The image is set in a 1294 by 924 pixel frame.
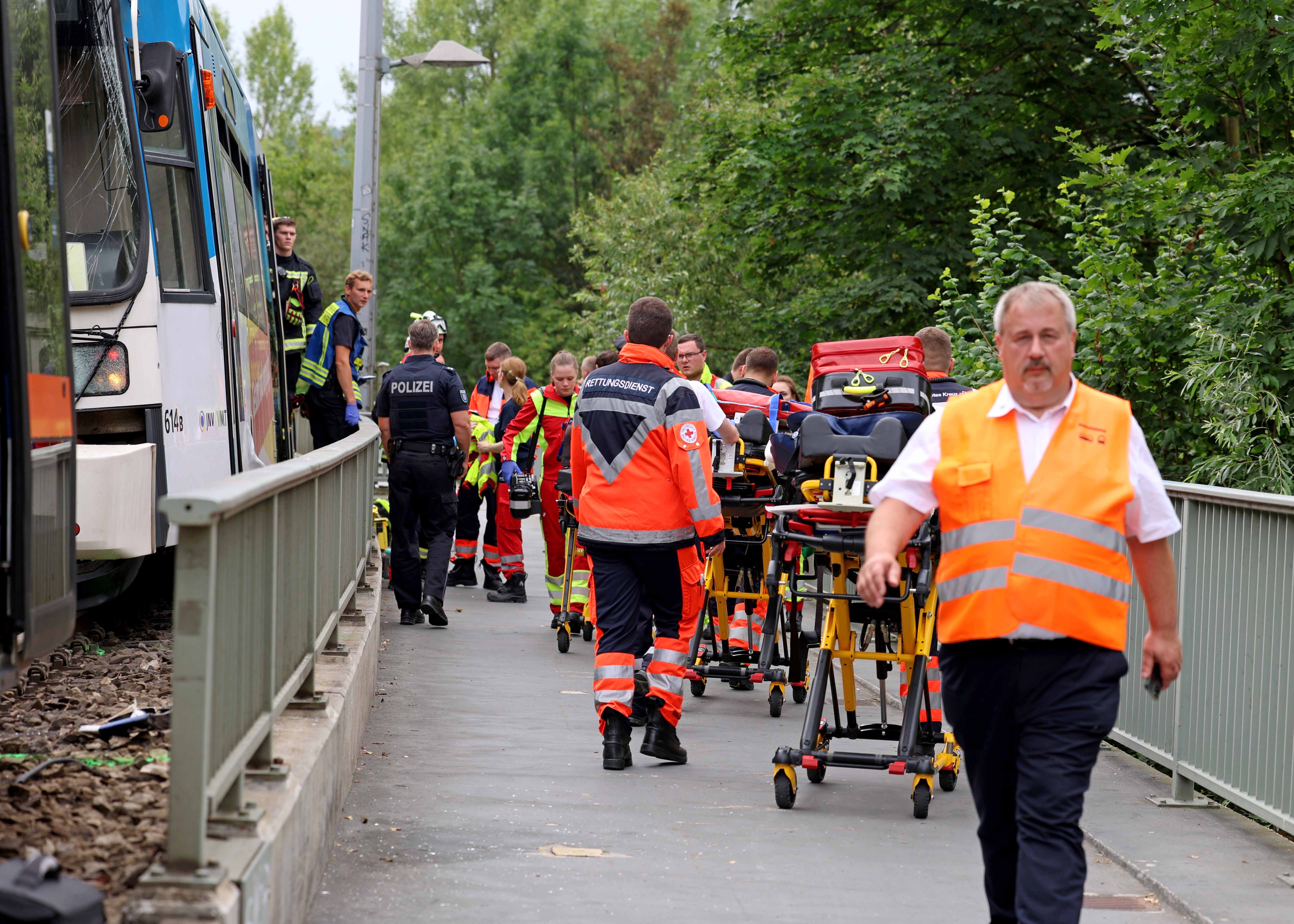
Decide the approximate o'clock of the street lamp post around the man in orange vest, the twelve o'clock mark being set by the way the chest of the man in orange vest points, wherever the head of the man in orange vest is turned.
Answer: The street lamp post is roughly at 5 o'clock from the man in orange vest.

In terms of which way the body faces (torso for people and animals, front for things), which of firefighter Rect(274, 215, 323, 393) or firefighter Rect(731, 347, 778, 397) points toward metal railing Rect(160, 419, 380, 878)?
firefighter Rect(274, 215, 323, 393)

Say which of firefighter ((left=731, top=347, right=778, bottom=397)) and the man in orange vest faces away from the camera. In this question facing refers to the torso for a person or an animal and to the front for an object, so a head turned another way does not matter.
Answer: the firefighter

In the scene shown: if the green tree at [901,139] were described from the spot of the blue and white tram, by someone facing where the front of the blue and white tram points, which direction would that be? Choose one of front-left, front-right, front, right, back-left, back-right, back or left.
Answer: back

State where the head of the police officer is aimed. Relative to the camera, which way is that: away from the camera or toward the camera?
away from the camera

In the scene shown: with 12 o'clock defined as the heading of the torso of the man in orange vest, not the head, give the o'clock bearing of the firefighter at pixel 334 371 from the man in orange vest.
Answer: The firefighter is roughly at 5 o'clock from the man in orange vest.

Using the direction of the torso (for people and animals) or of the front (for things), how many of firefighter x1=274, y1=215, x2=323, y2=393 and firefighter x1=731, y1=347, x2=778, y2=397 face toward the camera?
1

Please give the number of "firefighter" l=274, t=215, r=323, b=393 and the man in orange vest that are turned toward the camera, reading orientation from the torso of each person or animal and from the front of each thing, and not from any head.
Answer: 2

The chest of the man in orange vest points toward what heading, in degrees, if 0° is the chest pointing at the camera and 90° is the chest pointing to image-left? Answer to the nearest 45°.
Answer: approximately 0°

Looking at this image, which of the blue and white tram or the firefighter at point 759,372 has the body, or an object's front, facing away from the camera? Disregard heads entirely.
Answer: the firefighter

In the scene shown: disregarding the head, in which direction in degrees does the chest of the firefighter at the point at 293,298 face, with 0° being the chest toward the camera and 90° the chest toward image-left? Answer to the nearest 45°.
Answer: approximately 0°

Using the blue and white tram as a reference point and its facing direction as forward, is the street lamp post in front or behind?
behind

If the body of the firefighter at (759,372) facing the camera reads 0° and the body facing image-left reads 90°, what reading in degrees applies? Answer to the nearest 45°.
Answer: approximately 180°
